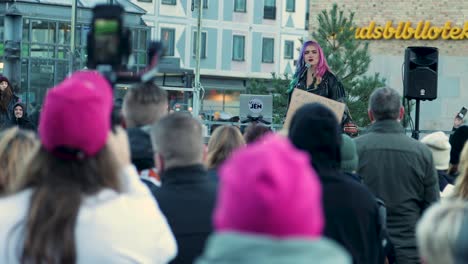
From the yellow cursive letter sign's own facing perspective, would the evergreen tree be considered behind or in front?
in front

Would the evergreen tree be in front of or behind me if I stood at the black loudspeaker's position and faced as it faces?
behind

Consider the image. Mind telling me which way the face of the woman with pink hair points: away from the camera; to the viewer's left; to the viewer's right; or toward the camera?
toward the camera

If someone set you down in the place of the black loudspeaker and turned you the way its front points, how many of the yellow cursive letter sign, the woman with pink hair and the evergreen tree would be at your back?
2

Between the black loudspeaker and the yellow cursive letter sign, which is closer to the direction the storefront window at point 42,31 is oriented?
the black loudspeaker

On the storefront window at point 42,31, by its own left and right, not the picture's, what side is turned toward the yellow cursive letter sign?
left

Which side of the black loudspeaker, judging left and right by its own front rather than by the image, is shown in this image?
front

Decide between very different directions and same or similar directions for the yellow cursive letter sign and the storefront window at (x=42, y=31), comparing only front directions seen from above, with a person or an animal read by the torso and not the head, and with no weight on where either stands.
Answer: same or similar directions

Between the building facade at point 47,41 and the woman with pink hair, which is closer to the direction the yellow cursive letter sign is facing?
the woman with pink hair

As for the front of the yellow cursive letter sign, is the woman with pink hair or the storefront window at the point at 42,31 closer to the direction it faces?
the woman with pink hair

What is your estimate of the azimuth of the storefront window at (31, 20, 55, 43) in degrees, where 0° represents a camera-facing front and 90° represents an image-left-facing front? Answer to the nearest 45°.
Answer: approximately 0°

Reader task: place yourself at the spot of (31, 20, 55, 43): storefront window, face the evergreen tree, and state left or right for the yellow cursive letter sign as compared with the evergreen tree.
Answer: left

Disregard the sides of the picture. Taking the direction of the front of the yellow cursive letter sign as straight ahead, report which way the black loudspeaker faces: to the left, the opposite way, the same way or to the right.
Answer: the same way

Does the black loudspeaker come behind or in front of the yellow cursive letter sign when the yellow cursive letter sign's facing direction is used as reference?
in front

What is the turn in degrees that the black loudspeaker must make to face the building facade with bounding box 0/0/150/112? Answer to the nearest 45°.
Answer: approximately 135° to its right

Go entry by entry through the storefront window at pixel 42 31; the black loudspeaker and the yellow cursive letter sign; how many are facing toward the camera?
3

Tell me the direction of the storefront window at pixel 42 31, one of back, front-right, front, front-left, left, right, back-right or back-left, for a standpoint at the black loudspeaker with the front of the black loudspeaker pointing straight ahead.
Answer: back-right

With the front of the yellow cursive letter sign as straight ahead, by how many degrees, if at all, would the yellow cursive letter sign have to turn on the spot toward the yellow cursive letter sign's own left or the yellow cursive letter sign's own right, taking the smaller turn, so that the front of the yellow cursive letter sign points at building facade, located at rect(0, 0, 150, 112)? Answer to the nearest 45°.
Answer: approximately 45° to the yellow cursive letter sign's own right

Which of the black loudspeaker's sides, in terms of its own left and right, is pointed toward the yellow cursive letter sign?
back
